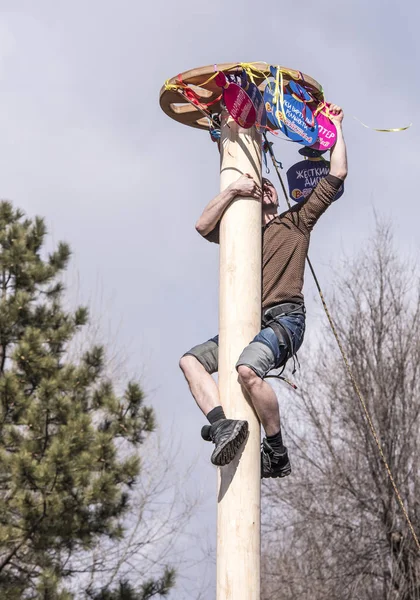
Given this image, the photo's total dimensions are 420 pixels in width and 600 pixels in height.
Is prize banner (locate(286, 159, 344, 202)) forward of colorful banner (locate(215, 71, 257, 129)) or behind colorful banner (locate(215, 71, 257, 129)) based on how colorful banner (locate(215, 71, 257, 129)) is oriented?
behind

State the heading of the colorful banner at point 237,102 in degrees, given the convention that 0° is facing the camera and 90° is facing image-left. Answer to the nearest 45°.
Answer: approximately 0°

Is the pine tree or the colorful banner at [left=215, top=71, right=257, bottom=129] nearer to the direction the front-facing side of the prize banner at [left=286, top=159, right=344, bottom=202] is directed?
the colorful banner
